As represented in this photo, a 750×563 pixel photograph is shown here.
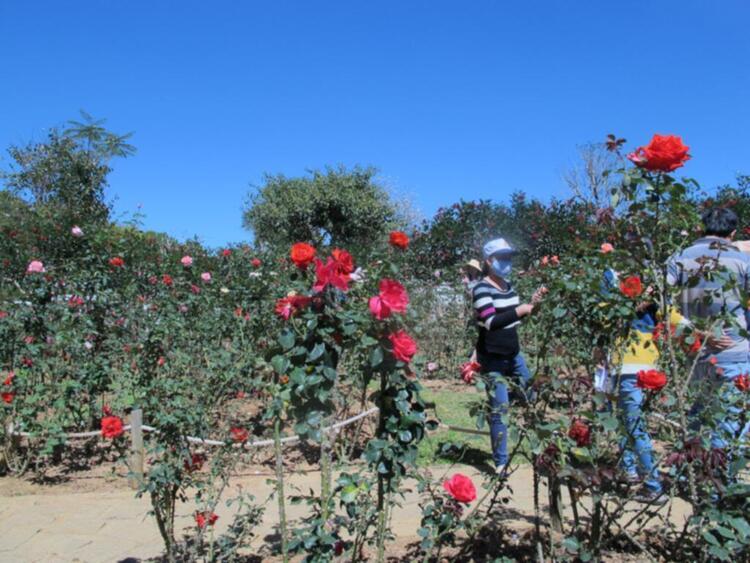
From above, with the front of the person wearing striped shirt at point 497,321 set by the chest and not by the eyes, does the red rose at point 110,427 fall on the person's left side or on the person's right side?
on the person's right side

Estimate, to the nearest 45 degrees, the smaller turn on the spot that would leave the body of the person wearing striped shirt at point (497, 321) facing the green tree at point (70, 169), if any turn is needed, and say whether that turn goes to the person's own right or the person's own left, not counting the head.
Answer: approximately 180°

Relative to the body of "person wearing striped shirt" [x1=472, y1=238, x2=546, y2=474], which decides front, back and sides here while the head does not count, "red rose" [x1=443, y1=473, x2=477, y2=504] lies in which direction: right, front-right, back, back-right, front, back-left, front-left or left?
front-right

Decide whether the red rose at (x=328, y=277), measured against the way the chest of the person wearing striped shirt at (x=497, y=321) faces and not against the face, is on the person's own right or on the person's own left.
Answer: on the person's own right

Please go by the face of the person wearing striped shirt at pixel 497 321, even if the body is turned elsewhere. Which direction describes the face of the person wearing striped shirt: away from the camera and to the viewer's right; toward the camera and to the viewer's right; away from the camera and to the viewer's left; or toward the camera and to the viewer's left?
toward the camera and to the viewer's right

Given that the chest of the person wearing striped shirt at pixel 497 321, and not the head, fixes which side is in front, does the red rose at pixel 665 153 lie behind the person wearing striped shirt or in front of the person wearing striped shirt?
in front

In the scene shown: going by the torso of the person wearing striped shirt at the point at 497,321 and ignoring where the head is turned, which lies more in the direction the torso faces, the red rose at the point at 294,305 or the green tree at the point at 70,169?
the red rose

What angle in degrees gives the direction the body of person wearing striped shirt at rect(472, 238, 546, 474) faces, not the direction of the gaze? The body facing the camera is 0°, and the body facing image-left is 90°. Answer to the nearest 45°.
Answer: approximately 315°

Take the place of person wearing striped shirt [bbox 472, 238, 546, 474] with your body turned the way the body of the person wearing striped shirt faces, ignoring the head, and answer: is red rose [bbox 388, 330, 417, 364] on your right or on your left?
on your right
